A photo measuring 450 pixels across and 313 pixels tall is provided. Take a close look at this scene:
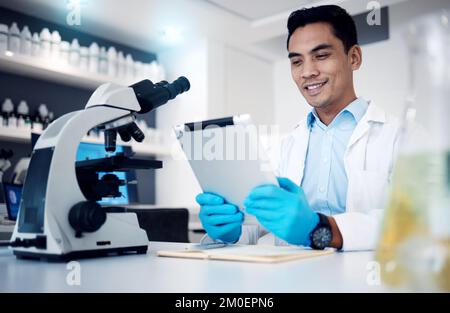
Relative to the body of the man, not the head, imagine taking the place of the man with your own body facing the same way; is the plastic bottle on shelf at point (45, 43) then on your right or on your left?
on your right

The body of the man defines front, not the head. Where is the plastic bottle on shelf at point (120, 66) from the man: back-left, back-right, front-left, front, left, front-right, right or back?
right

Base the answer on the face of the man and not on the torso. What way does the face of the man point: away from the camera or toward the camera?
toward the camera

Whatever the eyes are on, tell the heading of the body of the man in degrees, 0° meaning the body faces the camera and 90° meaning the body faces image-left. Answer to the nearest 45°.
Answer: approximately 45°

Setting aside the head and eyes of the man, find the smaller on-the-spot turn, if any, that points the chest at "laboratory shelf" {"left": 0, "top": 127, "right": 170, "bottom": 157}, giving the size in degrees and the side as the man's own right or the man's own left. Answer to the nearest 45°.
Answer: approximately 90° to the man's own right

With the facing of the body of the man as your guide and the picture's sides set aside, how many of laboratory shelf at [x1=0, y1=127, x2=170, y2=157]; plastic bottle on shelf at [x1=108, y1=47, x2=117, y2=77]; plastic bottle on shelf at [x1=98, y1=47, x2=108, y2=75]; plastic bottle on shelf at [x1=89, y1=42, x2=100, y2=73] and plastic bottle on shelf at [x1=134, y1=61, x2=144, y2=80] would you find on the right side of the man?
5

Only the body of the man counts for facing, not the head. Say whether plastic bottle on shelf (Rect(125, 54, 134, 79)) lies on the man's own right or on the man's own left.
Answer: on the man's own right

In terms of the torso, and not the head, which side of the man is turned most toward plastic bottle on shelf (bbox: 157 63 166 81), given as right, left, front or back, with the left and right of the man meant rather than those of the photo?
right

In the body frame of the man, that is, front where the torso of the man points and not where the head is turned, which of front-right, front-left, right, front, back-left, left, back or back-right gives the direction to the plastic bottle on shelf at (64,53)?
right

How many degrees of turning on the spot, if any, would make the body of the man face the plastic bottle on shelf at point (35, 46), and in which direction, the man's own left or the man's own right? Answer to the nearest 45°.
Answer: approximately 90° to the man's own right

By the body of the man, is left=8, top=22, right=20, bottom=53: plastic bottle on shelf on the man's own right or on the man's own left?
on the man's own right

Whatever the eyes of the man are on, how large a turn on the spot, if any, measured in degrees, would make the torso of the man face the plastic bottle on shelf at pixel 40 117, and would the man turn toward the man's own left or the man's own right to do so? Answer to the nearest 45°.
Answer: approximately 90° to the man's own right

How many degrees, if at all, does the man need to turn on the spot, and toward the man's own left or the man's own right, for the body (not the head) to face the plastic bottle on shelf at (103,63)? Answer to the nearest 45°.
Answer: approximately 90° to the man's own right

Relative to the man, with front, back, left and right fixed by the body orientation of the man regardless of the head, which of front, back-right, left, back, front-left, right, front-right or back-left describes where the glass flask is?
front-left

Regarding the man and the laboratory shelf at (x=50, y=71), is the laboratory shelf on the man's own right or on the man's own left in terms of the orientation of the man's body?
on the man's own right

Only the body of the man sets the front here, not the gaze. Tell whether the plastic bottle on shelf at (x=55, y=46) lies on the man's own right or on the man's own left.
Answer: on the man's own right

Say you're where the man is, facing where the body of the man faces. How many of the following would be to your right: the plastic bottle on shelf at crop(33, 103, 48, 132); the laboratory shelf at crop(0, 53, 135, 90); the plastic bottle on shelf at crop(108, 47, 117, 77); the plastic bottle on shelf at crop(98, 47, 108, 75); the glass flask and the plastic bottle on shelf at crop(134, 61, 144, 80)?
5

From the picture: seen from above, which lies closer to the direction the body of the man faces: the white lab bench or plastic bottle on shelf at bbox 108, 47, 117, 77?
the white lab bench
